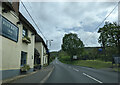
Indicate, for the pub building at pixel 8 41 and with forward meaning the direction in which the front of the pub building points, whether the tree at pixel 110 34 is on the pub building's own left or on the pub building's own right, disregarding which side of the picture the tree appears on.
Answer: on the pub building's own left

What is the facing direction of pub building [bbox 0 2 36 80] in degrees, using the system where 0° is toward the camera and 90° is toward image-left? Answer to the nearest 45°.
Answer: approximately 315°
